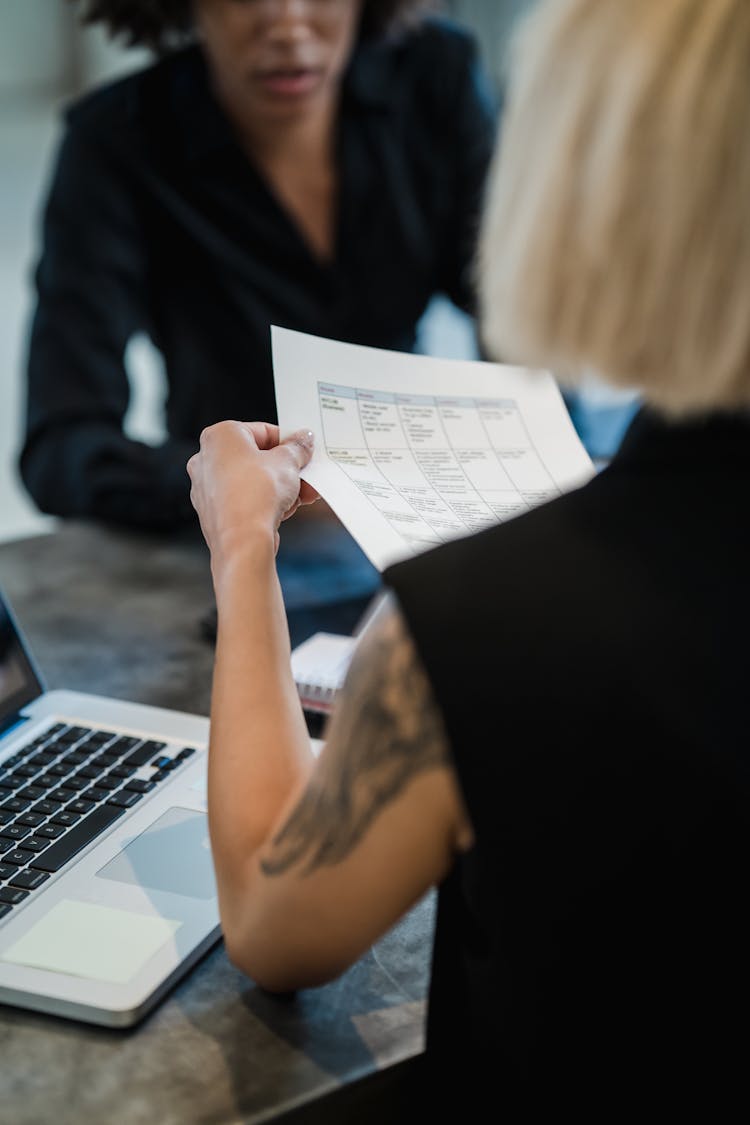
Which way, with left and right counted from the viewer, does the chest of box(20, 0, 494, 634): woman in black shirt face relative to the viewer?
facing the viewer

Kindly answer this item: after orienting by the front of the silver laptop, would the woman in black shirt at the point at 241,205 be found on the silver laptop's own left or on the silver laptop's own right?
on the silver laptop's own left

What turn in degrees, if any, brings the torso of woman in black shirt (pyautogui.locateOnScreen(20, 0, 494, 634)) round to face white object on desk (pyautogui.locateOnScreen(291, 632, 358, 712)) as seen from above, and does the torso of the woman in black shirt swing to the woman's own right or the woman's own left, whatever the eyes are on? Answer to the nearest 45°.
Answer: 0° — they already face it

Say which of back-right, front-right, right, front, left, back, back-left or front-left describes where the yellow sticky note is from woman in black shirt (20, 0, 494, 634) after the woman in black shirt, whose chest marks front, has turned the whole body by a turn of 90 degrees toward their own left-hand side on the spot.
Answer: right

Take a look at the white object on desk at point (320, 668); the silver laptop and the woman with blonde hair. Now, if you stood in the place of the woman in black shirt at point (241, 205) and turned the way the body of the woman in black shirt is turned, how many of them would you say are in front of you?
3

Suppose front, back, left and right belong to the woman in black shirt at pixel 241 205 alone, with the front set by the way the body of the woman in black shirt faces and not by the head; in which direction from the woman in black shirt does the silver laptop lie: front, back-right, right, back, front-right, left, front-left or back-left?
front

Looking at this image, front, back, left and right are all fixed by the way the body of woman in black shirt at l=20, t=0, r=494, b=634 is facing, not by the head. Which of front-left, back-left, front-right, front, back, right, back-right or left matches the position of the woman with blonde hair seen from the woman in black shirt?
front

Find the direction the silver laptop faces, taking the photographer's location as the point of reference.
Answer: facing the viewer and to the right of the viewer
